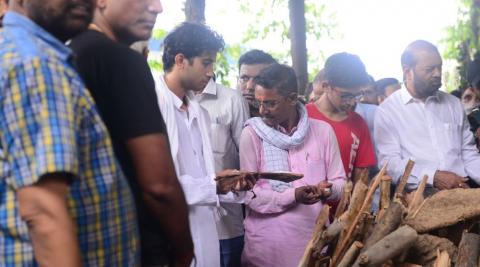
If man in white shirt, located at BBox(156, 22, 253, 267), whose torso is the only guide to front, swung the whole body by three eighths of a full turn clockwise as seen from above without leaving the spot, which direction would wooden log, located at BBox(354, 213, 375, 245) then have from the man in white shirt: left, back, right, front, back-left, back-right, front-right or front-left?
back

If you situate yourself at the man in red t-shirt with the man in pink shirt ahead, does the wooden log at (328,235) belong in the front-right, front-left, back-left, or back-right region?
front-left

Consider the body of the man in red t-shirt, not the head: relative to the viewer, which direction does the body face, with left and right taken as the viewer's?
facing the viewer and to the right of the viewer

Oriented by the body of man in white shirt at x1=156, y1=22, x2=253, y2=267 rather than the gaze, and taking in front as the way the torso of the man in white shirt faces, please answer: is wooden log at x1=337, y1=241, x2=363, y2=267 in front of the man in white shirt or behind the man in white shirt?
in front

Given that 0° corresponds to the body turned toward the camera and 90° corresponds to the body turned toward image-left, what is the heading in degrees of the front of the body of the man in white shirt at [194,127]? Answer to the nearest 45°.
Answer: approximately 315°

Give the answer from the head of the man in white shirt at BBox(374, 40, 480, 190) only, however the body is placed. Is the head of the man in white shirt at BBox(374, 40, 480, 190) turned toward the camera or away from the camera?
toward the camera

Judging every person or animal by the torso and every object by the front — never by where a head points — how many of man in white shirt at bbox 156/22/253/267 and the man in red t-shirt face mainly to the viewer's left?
0

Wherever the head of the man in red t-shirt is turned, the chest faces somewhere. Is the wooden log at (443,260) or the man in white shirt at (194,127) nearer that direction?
the wooden log

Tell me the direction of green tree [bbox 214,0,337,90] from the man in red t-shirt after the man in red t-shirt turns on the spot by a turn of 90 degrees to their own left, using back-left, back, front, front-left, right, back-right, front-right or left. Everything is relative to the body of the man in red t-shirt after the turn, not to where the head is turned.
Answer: front-left

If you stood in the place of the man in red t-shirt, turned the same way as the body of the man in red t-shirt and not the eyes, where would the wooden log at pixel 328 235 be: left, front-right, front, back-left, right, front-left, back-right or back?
front-right

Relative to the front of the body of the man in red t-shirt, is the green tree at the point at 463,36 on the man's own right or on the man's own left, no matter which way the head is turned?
on the man's own left

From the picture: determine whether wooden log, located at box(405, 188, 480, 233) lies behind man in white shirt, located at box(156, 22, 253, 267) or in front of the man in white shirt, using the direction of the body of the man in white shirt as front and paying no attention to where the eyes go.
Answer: in front
